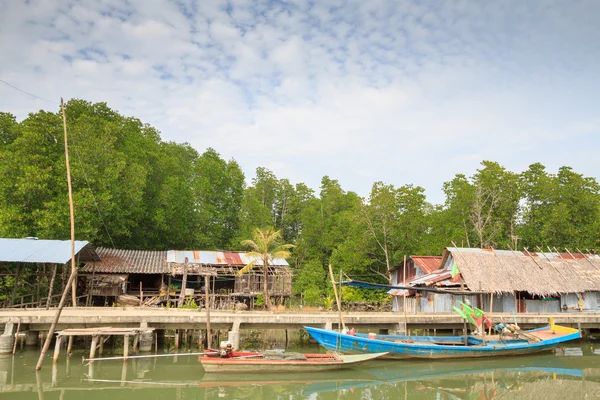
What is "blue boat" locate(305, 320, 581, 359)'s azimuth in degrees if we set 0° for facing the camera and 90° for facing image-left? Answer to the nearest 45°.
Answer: approximately 90°

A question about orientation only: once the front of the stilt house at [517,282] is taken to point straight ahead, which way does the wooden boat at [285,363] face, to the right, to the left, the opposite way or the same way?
to the left

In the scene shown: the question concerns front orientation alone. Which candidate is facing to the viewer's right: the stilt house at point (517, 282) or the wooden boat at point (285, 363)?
the wooden boat

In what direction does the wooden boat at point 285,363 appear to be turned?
to the viewer's right

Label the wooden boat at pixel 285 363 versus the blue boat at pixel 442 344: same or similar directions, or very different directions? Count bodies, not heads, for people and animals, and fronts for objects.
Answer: very different directions

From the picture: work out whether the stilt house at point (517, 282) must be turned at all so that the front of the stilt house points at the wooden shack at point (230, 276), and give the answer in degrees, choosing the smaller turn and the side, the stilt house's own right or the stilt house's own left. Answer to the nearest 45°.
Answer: approximately 90° to the stilt house's own right

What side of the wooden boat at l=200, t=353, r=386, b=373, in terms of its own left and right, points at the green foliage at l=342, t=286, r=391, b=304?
left

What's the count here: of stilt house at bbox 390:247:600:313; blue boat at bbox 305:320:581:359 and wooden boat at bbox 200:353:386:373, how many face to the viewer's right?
1

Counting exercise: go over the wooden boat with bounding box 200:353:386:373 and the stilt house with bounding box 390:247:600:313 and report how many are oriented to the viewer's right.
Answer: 1

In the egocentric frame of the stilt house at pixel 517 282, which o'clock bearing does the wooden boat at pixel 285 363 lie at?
The wooden boat is roughly at 1 o'clock from the stilt house.

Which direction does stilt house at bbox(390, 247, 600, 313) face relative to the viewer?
toward the camera
